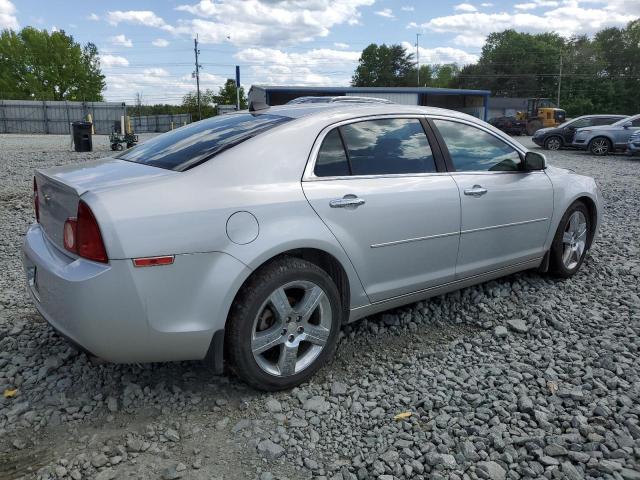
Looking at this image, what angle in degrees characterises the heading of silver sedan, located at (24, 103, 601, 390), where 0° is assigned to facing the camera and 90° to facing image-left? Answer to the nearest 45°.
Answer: approximately 225°

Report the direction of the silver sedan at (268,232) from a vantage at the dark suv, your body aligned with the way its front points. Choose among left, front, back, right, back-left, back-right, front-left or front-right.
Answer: left

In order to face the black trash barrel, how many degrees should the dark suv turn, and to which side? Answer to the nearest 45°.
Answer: approximately 45° to its left

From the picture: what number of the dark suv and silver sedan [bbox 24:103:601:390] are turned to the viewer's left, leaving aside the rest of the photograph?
1

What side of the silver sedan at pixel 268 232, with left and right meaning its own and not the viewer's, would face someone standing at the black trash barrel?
left

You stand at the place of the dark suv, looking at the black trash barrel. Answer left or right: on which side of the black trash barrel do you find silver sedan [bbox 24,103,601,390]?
left

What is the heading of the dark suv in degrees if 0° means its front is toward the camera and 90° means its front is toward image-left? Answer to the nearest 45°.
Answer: approximately 90°

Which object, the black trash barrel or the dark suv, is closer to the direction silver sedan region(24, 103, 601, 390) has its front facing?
the dark suv

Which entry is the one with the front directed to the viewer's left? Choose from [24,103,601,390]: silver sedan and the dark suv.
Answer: the dark suv

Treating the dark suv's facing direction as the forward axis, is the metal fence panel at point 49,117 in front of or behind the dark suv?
in front

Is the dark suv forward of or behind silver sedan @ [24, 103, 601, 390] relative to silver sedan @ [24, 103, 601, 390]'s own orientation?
forward

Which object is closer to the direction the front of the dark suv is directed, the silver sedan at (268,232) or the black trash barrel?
the black trash barrel
